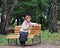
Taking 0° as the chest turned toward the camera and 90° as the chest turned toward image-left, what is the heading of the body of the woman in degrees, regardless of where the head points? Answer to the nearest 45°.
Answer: approximately 315°
